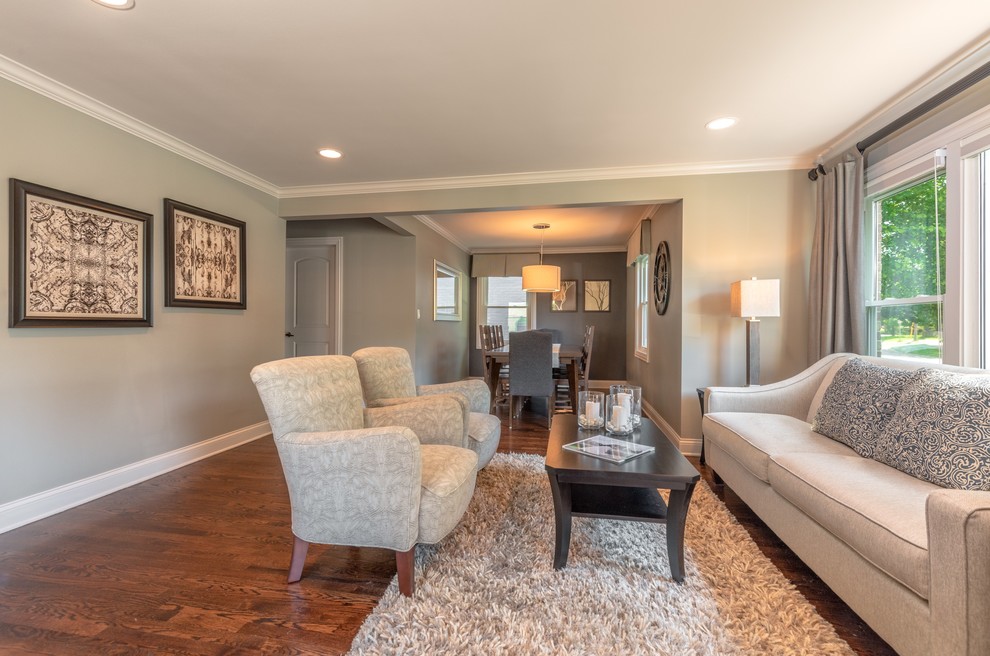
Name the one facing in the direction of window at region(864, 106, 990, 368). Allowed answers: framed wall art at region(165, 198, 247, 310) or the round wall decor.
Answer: the framed wall art

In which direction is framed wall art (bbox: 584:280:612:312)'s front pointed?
toward the camera

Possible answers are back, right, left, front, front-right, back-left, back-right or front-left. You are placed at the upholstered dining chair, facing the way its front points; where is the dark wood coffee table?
back

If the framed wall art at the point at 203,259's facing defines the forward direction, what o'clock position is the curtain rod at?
The curtain rod is roughly at 12 o'clock from the framed wall art.

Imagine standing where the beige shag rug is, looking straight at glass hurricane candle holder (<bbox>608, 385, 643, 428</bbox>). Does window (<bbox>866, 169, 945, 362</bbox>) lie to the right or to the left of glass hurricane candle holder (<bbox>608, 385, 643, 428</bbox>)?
right

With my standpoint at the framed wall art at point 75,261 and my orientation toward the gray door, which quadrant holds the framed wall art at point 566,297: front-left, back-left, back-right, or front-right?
front-right

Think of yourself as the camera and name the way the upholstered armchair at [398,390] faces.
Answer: facing the viewer and to the right of the viewer

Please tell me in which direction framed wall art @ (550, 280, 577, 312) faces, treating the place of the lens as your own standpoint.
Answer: facing the viewer

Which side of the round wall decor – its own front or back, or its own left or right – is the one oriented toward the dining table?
front

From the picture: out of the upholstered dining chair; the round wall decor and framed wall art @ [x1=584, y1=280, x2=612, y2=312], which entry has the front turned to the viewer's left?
the round wall decor

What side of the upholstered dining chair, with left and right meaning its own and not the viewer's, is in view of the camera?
back

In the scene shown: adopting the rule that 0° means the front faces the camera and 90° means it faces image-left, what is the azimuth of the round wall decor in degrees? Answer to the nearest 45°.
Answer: approximately 90°

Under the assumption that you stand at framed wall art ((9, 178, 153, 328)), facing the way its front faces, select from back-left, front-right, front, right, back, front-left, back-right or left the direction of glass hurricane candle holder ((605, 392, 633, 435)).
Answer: front

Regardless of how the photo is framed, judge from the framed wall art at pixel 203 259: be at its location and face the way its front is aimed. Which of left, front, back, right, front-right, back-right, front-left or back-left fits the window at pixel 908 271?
front

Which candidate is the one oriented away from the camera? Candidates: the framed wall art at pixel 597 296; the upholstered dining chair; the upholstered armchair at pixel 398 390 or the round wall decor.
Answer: the upholstered dining chair

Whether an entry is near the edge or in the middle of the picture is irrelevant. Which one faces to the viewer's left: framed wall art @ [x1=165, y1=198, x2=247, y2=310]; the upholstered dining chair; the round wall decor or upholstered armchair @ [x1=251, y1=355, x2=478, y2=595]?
the round wall decor

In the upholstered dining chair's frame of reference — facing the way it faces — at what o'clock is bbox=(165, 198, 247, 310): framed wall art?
The framed wall art is roughly at 8 o'clock from the upholstered dining chair.

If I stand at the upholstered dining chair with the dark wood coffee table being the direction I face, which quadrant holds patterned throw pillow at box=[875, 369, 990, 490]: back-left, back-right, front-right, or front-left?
front-left

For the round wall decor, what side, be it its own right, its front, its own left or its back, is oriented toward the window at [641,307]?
right

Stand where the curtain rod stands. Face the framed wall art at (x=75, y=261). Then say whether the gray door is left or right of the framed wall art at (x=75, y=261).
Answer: right

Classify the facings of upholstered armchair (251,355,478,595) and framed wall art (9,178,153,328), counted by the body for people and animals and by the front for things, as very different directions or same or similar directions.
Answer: same or similar directions
